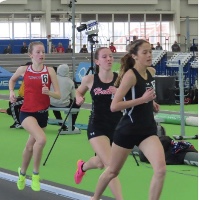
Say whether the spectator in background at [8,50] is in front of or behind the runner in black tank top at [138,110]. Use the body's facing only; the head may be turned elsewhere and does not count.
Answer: behind

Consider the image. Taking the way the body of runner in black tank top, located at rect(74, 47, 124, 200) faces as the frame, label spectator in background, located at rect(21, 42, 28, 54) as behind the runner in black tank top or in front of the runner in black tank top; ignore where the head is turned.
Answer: behind

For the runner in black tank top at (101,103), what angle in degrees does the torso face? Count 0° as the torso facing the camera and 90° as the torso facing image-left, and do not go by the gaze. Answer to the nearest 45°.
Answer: approximately 315°

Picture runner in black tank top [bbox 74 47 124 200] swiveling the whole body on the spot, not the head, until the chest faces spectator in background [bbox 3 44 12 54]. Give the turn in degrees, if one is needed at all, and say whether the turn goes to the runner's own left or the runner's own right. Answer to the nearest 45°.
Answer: approximately 135° to the runner's own left

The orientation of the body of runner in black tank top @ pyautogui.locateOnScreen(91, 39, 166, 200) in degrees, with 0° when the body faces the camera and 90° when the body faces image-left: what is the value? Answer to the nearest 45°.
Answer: approximately 315°

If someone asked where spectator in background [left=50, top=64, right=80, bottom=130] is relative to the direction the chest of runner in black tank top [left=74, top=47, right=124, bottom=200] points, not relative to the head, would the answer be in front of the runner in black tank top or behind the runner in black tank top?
behind
